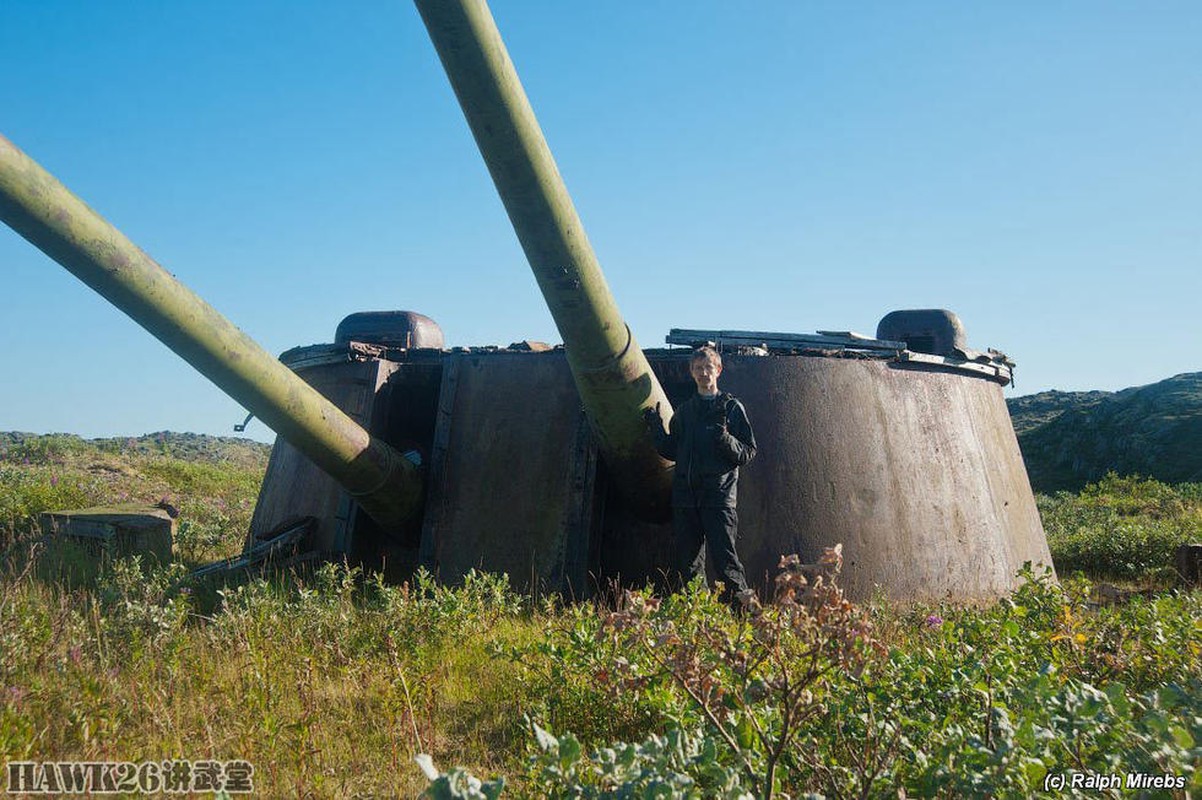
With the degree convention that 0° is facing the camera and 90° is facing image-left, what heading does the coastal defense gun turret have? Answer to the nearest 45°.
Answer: approximately 45°
